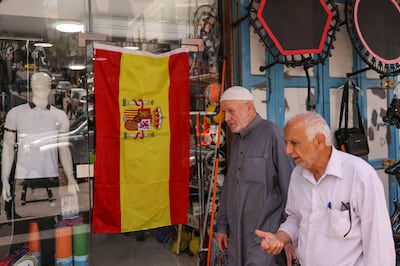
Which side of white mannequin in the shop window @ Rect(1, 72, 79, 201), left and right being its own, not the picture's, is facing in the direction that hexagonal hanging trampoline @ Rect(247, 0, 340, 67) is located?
left

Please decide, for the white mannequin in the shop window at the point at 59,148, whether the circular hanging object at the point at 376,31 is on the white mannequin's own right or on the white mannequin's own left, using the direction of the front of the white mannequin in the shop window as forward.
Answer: on the white mannequin's own left

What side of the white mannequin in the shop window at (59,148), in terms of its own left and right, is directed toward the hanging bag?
left

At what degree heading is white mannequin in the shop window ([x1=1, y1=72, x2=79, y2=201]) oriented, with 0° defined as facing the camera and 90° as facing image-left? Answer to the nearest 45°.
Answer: approximately 0°
